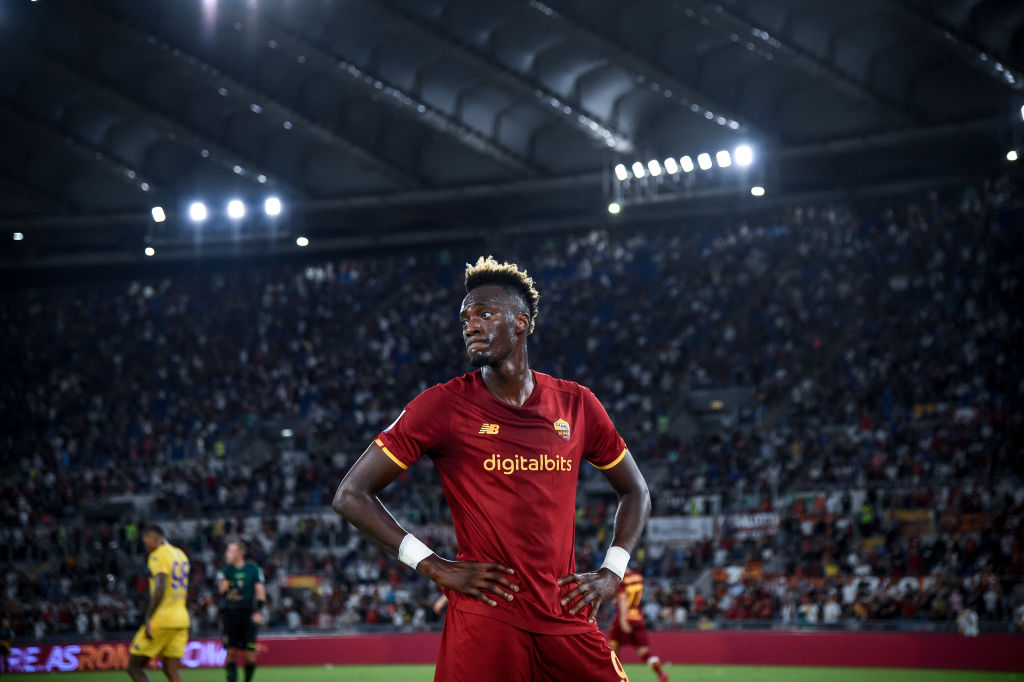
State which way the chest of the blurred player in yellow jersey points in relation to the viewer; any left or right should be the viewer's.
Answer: facing away from the viewer and to the left of the viewer

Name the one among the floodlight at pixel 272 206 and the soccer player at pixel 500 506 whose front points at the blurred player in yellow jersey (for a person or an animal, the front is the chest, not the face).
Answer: the floodlight

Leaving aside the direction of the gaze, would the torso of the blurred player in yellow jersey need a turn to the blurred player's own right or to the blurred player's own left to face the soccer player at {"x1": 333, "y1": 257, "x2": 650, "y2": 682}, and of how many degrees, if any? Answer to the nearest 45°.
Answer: approximately 135° to the blurred player's own left

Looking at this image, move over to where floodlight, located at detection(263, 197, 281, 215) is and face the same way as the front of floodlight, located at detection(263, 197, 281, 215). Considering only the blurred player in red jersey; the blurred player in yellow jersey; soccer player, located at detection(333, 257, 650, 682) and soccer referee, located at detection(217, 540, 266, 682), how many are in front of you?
4

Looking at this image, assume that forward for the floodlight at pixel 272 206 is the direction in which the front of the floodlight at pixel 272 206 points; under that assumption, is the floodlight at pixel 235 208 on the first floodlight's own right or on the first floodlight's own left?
on the first floodlight's own right

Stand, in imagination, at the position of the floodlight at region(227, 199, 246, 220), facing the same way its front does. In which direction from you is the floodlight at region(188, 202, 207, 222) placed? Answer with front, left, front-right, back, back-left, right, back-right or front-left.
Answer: back-right

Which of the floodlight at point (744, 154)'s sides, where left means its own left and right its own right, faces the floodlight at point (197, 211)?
right

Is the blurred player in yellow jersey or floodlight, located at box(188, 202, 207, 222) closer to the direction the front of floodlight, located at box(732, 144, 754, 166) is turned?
the blurred player in yellow jersey

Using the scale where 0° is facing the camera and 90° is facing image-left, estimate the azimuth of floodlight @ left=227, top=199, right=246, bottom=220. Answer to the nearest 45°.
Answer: approximately 0°
